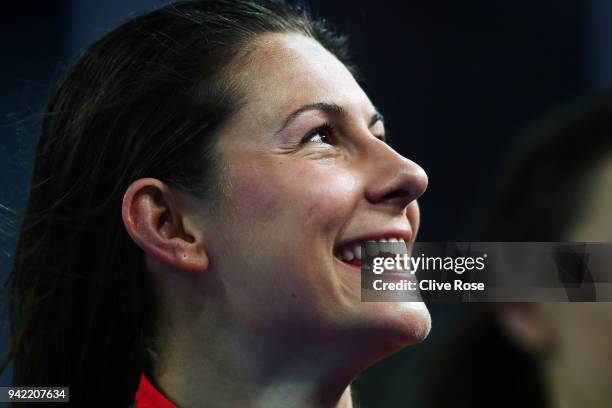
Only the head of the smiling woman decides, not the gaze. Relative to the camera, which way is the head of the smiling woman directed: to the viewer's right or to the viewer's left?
to the viewer's right
